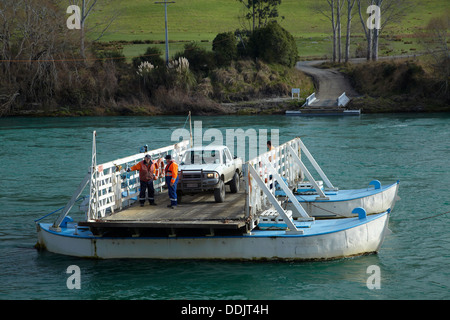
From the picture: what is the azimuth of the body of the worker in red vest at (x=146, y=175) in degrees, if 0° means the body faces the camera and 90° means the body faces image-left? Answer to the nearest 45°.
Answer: approximately 0°

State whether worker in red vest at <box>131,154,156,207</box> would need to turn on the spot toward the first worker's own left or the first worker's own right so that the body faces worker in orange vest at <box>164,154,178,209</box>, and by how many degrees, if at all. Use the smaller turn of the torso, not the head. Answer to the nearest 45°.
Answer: approximately 45° to the first worker's own left

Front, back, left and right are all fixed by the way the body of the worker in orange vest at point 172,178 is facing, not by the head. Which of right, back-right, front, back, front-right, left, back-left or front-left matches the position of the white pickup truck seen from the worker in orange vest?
back-right

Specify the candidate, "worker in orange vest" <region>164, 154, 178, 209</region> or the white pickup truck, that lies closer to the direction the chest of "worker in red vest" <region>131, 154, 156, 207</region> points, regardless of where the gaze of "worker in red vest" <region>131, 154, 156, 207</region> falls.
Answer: the worker in orange vest

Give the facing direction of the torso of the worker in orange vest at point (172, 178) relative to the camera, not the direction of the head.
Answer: to the viewer's left

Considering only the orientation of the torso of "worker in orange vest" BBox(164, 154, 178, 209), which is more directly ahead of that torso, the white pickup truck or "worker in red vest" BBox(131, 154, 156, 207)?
the worker in red vest

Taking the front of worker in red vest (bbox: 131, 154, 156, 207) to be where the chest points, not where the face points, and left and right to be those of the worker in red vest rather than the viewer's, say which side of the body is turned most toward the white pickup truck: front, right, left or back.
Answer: left

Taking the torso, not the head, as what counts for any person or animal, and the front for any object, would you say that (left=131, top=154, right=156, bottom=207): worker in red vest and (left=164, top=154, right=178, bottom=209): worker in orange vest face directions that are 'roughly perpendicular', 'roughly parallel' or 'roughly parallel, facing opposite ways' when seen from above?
roughly perpendicular
